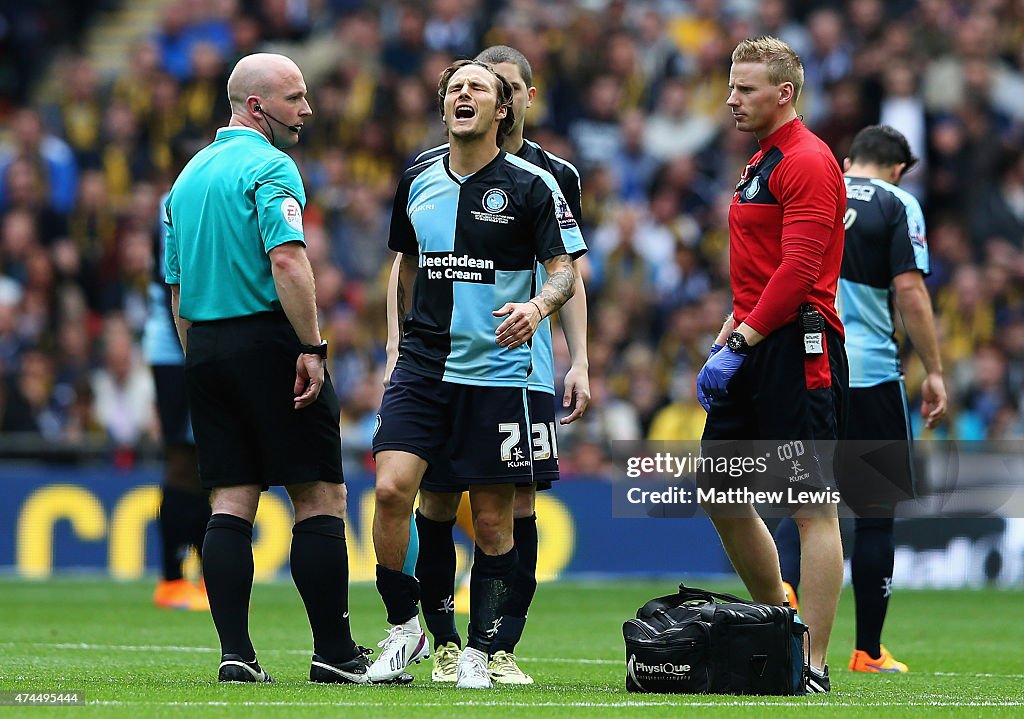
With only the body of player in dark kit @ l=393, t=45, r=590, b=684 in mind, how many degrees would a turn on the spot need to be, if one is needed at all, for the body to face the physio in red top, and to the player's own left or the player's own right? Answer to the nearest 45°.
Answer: approximately 90° to the player's own left

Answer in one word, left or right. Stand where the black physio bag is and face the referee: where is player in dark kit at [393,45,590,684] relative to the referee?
right

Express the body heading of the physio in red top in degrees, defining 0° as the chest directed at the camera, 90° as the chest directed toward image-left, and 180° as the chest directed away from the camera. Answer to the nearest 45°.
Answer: approximately 45°

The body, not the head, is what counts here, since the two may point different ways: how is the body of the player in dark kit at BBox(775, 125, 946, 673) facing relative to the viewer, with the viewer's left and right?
facing away from the viewer and to the right of the viewer

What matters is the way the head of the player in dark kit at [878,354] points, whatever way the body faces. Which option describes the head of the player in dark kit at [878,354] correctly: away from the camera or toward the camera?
away from the camera

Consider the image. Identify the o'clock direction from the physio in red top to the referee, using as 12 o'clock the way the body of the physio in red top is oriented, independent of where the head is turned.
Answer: The referee is roughly at 1 o'clock from the physio in red top.

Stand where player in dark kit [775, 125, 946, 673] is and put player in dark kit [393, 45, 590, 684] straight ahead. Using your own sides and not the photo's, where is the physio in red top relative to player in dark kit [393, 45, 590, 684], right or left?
left

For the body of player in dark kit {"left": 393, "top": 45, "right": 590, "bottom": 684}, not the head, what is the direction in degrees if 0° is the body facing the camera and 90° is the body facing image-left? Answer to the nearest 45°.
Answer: approximately 0°
